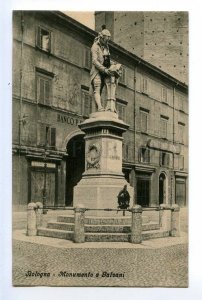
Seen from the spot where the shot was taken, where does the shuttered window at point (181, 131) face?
facing the viewer and to the right of the viewer

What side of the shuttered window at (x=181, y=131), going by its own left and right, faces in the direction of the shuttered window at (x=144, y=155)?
right

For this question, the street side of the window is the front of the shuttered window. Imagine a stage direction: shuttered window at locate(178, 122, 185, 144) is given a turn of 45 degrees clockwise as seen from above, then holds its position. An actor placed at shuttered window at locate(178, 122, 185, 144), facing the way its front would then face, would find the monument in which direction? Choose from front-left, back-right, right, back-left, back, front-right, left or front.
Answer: front

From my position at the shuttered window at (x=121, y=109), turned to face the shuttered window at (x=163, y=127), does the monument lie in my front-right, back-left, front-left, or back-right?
back-right

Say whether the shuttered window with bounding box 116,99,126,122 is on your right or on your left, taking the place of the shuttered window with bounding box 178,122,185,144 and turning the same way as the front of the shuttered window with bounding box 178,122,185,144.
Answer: on your right
